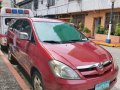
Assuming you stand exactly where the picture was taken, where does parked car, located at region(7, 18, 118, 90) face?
facing the viewer and to the right of the viewer

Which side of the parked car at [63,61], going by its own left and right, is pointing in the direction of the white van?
back
